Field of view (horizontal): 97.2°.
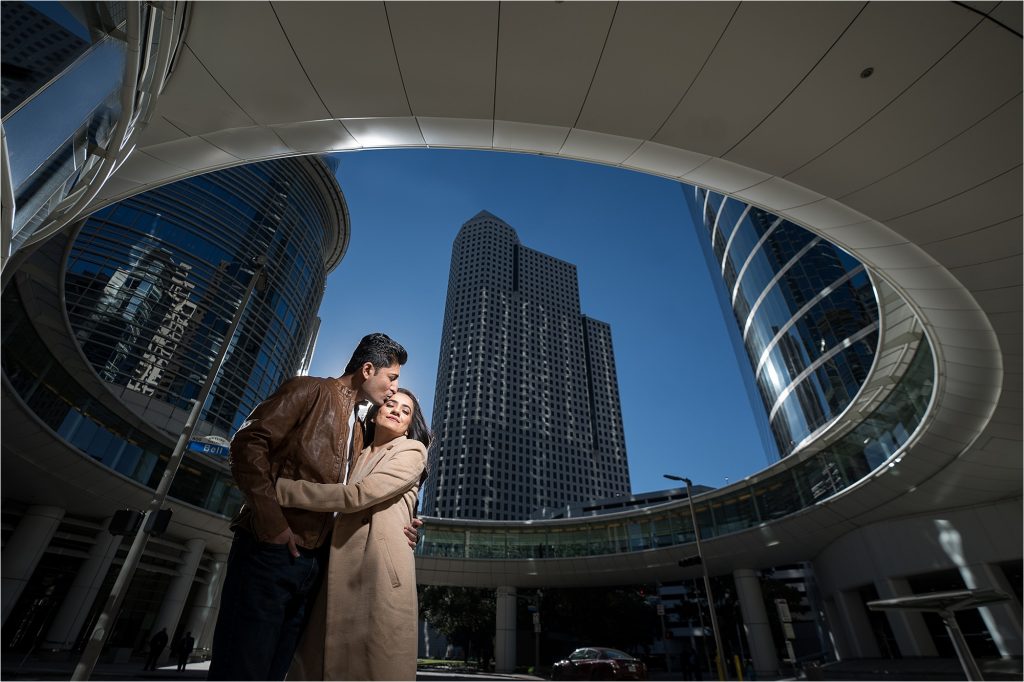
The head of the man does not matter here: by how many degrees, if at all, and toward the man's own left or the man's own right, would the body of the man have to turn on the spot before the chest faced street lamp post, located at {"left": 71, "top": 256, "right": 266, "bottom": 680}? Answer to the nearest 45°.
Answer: approximately 135° to the man's own left

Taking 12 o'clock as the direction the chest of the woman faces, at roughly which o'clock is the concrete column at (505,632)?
The concrete column is roughly at 5 o'clock from the woman.

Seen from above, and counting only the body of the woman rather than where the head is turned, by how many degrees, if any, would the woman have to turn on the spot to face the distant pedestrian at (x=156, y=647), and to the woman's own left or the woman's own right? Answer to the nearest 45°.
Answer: approximately 135° to the woman's own right

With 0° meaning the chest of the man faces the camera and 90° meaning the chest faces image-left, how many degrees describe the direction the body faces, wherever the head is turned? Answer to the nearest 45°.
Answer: approximately 315°

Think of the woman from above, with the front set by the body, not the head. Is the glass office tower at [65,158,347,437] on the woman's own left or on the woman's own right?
on the woman's own right

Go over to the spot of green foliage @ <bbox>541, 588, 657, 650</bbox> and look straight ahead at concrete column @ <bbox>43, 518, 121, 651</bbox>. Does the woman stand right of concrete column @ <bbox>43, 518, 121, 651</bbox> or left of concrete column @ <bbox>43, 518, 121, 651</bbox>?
left

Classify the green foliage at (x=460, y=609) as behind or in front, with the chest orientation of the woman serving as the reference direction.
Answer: behind

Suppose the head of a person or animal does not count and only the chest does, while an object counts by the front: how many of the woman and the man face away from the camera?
0

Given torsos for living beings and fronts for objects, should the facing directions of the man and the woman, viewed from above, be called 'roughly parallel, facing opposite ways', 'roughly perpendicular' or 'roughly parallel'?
roughly perpendicular

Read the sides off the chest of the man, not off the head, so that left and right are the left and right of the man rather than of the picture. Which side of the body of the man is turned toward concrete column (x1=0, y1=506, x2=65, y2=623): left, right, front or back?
back

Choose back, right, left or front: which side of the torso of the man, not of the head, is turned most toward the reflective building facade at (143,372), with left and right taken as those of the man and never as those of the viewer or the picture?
back

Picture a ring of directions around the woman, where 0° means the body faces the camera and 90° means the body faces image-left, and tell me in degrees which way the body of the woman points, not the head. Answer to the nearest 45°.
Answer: approximately 45°

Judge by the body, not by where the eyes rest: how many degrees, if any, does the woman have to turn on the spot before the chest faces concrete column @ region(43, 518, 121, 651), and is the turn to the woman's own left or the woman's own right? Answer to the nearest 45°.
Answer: approximately 90° to the woman's own right
